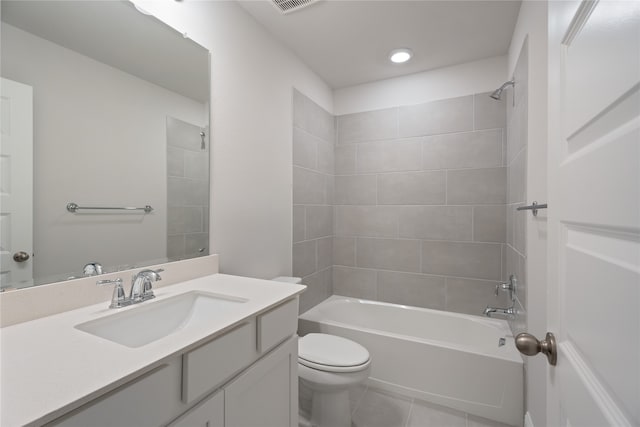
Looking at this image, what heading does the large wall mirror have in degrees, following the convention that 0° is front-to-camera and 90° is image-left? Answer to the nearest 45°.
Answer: approximately 315°

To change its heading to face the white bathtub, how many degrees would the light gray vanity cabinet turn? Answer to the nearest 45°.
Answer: approximately 45° to its left

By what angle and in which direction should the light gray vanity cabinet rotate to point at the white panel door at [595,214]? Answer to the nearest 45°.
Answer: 0° — it already faces it

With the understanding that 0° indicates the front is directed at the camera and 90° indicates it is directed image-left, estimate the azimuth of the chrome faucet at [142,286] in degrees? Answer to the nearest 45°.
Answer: approximately 315°
